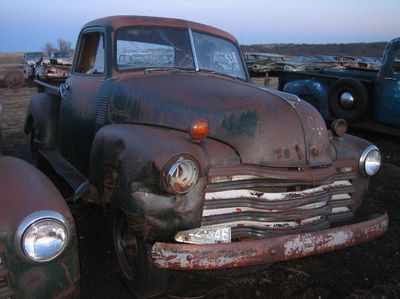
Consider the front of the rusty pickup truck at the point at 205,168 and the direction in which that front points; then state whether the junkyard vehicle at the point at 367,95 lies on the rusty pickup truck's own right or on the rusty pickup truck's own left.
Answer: on the rusty pickup truck's own left

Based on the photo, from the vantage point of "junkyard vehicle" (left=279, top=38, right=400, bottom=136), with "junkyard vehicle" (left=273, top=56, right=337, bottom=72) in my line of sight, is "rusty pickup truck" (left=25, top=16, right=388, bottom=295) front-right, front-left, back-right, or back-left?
back-left

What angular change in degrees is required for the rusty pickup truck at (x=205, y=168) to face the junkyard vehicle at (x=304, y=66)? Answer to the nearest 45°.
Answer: approximately 135° to its left

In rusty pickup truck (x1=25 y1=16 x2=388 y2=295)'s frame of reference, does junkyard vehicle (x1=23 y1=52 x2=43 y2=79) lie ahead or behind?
behind

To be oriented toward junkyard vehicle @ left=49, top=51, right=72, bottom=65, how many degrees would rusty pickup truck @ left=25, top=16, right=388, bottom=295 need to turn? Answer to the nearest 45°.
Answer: approximately 135° to its left

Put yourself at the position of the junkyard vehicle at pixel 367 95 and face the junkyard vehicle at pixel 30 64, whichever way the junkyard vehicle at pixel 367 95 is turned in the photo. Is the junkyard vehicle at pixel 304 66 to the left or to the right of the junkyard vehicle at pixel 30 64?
right

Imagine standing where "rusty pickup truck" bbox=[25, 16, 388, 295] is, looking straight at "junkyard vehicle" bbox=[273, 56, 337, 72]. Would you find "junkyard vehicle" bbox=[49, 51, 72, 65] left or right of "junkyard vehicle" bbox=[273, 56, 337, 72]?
left

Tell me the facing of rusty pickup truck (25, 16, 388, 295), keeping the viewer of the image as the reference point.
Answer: facing the viewer and to the right of the viewer

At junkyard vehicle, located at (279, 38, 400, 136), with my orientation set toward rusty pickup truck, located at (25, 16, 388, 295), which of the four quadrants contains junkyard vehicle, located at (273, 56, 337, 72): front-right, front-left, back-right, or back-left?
back-right
